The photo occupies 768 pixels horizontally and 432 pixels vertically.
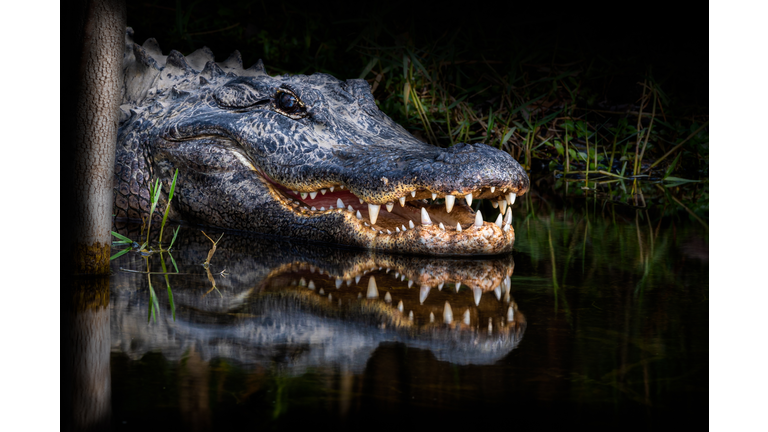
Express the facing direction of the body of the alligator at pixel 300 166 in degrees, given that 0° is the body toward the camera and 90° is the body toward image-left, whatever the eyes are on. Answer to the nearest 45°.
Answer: approximately 315°
